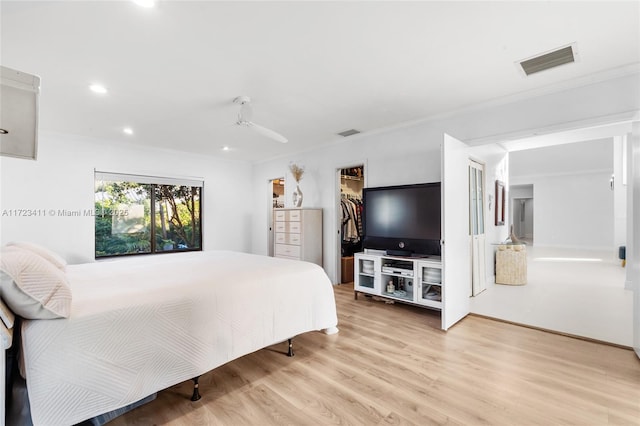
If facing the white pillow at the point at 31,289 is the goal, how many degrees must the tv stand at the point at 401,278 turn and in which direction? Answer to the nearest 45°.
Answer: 0° — it already faces it

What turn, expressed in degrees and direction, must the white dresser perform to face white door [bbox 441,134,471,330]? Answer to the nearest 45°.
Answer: approximately 90° to its left

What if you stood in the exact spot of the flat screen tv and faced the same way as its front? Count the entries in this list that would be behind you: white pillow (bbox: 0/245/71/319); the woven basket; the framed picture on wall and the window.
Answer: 2

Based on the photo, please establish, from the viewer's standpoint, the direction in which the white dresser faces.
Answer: facing the viewer and to the left of the viewer

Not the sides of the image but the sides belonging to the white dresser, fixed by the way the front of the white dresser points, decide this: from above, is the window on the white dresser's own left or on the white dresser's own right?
on the white dresser's own right

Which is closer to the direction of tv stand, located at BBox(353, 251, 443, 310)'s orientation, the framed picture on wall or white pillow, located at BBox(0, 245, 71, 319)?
the white pillow

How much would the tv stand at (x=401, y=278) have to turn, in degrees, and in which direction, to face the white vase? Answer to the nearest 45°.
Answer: approximately 90° to its right

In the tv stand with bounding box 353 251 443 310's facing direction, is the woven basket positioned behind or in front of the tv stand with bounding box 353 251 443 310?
behind

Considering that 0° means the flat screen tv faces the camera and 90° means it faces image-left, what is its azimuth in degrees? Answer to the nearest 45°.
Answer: approximately 45°

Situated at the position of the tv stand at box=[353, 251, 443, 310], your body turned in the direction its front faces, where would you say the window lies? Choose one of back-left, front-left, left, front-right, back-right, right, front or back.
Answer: front-right

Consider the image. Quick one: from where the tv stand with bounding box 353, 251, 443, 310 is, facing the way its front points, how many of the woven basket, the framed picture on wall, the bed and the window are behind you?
2

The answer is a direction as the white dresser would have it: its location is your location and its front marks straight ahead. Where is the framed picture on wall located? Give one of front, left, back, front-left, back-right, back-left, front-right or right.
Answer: back-left
